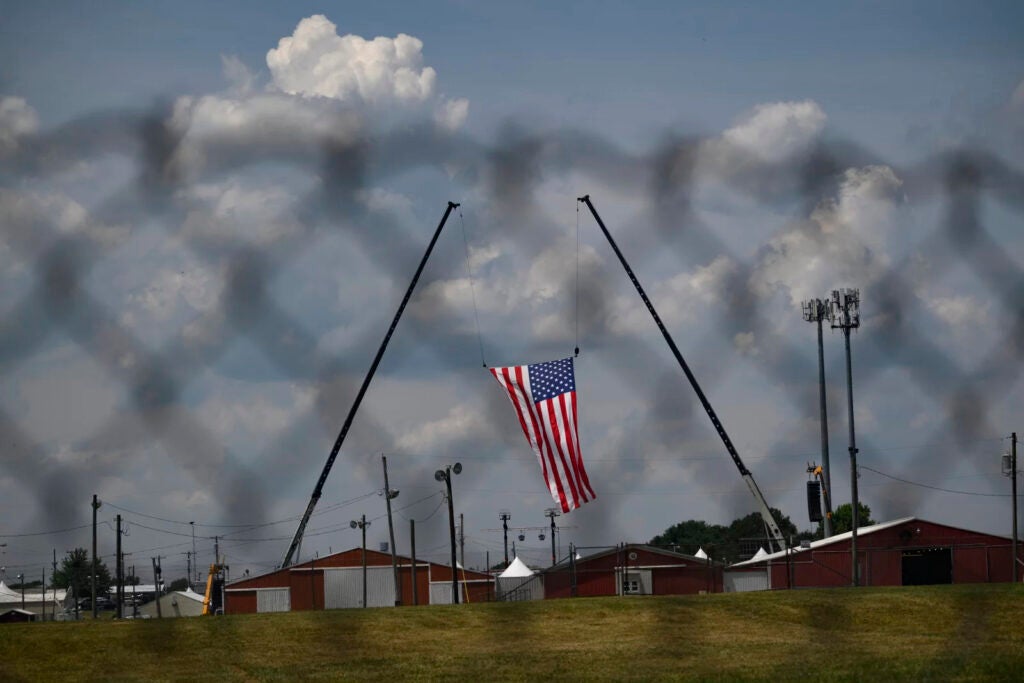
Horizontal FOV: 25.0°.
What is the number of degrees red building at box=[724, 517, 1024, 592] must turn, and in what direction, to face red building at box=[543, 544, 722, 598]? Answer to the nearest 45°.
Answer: approximately 135° to its right

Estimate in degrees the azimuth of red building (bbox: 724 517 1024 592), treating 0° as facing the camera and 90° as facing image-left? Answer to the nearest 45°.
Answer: approximately 0°

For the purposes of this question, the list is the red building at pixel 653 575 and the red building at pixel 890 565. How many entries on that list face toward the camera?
2

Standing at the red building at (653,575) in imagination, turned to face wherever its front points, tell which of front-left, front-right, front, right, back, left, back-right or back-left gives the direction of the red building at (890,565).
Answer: front-left
